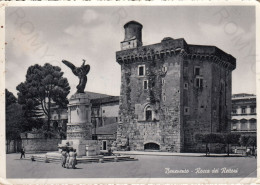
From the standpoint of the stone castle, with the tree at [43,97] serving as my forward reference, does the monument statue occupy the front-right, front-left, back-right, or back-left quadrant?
front-left

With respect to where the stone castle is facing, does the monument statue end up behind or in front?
in front
